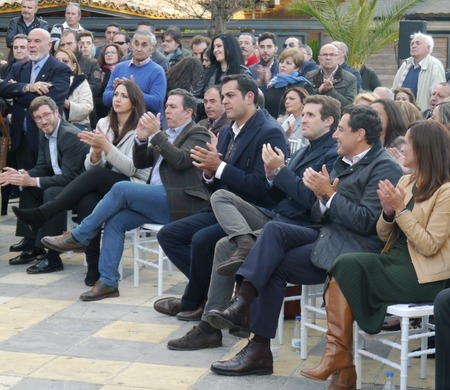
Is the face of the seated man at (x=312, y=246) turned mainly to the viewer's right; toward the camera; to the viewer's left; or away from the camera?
to the viewer's left

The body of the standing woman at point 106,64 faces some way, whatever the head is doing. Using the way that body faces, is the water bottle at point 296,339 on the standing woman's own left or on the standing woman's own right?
on the standing woman's own left

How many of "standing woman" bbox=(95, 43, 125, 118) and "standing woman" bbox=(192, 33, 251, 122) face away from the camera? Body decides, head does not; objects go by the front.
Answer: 0

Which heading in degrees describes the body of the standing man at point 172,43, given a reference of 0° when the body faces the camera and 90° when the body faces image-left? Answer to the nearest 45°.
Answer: approximately 45°

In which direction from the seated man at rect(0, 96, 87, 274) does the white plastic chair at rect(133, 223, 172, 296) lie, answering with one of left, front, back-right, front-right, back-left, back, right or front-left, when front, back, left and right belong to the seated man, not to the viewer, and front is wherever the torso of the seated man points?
left

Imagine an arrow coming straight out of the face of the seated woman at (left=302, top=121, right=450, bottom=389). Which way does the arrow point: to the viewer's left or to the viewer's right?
to the viewer's left

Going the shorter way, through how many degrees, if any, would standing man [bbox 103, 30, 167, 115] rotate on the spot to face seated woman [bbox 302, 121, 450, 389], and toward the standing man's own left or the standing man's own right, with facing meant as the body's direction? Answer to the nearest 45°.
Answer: approximately 45° to the standing man's own left

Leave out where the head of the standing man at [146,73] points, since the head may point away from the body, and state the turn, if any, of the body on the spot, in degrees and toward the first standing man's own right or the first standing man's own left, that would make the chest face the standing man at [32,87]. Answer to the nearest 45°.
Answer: approximately 45° to the first standing man's own right

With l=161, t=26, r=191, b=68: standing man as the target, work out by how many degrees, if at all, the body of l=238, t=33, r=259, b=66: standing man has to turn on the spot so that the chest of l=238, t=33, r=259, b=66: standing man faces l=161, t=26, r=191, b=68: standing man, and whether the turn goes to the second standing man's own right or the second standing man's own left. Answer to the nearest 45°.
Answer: approximately 45° to the second standing man's own right

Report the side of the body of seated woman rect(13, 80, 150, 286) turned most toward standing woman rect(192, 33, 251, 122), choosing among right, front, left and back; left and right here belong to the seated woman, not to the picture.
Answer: back

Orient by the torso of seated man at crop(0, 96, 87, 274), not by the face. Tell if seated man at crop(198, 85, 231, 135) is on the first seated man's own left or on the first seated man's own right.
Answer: on the first seated man's own left
